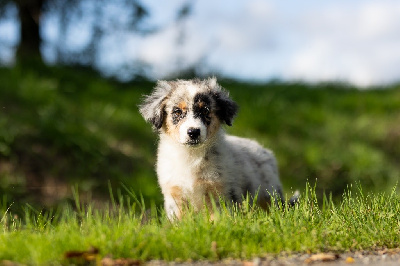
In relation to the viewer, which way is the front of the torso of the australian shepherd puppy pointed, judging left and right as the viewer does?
facing the viewer and to the left of the viewer

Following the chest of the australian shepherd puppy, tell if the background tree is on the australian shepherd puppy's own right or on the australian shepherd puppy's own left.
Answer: on the australian shepherd puppy's own right
